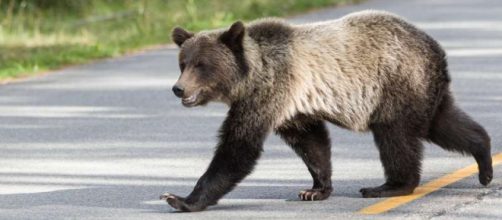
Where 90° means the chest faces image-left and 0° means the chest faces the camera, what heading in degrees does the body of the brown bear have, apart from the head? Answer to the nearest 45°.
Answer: approximately 90°
